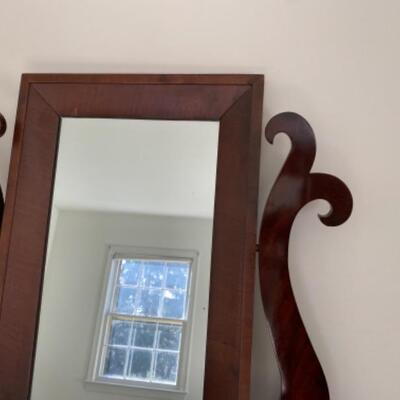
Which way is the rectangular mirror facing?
toward the camera
